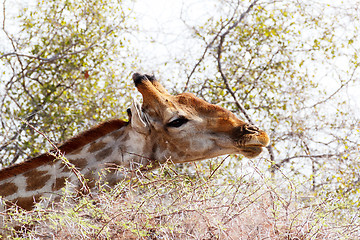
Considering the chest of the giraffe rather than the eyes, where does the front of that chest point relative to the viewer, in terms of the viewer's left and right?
facing to the right of the viewer
